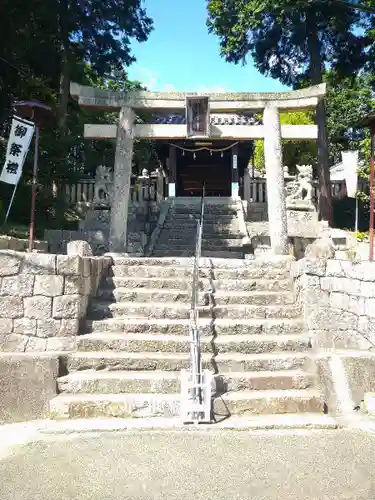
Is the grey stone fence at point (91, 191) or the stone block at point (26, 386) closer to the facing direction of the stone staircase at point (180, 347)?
the stone block

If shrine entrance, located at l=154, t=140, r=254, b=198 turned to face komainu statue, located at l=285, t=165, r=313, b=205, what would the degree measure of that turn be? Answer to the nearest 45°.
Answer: approximately 45° to its left

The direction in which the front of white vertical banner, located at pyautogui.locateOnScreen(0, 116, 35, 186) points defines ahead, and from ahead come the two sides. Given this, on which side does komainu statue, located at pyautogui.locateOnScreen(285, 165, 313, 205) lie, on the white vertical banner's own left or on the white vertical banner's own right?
on the white vertical banner's own left

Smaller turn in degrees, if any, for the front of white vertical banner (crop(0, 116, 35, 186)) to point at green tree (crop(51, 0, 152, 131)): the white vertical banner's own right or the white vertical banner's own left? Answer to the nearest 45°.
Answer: approximately 180°

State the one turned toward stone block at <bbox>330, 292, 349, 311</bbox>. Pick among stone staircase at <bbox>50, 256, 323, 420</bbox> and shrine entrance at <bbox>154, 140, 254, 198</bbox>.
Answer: the shrine entrance

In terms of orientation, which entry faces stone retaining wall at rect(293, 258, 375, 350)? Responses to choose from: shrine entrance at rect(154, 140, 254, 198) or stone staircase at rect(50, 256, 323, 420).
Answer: the shrine entrance

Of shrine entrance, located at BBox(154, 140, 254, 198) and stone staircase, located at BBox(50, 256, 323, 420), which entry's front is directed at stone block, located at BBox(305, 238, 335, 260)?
the shrine entrance
